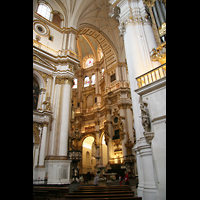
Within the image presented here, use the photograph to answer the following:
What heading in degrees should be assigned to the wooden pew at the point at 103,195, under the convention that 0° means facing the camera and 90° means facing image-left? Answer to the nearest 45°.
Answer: approximately 180°

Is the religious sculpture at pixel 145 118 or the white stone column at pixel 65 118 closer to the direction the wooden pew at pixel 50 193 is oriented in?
the white stone column

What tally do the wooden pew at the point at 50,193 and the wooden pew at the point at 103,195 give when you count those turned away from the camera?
2

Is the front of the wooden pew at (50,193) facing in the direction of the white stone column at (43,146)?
yes

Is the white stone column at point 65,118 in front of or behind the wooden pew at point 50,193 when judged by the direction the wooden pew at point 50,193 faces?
in front

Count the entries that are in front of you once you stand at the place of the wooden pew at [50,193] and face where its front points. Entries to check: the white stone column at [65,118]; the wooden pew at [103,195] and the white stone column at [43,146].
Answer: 2

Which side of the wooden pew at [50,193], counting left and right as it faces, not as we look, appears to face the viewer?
back

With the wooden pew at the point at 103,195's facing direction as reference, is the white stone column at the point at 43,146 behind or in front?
in front

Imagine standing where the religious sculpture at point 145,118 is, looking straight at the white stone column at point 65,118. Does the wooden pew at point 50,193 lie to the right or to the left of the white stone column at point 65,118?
left
